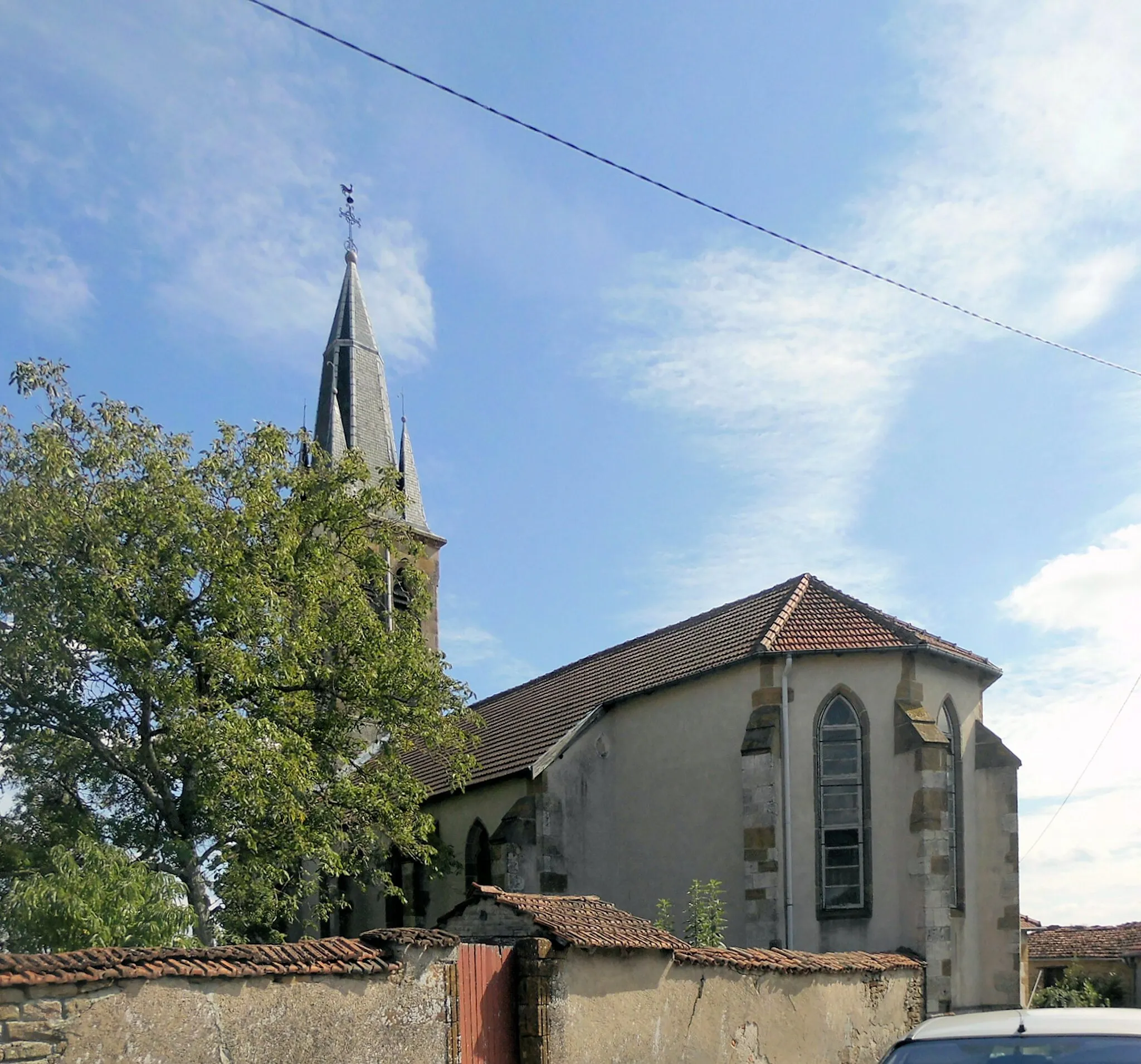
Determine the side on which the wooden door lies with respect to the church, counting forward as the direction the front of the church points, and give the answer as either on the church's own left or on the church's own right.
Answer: on the church's own left

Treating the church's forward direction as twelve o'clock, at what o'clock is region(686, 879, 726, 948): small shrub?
The small shrub is roughly at 8 o'clock from the church.

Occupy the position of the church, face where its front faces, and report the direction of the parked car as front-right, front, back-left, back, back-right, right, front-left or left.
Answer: back-left

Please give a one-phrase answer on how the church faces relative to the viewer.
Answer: facing away from the viewer and to the left of the viewer
